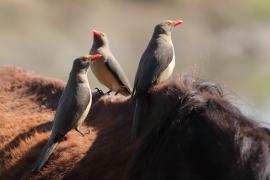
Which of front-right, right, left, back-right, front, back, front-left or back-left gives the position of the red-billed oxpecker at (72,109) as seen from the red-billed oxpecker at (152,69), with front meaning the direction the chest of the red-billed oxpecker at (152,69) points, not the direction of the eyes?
back

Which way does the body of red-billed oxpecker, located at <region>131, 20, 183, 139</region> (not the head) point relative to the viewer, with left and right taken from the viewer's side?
facing to the right of the viewer

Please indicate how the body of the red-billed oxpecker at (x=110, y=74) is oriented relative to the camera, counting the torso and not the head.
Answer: to the viewer's left

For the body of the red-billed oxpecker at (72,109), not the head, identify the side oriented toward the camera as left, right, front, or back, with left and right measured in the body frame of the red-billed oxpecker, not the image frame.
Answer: right

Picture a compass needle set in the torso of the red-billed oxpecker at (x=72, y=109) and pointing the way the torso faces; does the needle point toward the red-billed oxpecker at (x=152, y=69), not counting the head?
yes

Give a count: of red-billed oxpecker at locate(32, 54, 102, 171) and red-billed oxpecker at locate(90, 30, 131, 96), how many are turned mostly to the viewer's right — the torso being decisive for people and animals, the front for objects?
1

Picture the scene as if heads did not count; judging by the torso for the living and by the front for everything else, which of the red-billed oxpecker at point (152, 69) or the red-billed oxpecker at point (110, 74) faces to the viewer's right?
the red-billed oxpecker at point (152, 69)

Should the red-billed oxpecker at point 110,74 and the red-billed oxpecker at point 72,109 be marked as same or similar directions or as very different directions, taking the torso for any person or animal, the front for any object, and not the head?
very different directions

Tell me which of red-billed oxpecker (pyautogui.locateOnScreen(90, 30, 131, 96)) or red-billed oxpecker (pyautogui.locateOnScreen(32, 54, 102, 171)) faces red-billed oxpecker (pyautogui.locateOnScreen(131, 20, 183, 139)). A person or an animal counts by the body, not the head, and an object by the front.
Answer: red-billed oxpecker (pyautogui.locateOnScreen(32, 54, 102, 171))
